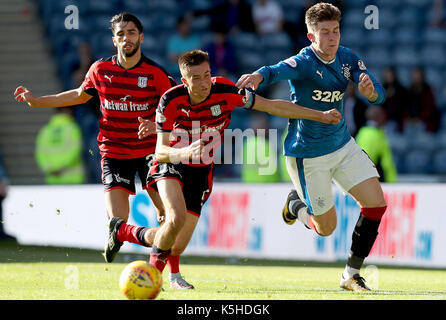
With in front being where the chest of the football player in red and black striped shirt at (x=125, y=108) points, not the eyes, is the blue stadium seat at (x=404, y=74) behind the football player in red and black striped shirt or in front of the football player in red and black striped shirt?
behind

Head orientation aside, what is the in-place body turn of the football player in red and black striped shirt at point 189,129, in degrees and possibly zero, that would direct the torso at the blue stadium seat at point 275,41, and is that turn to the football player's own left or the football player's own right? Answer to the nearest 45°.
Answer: approximately 180°

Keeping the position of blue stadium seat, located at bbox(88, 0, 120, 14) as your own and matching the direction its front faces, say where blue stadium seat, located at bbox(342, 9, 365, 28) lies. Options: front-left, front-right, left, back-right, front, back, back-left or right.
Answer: left

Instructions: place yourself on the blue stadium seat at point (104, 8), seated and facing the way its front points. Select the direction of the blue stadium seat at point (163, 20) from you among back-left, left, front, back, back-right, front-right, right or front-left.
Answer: left

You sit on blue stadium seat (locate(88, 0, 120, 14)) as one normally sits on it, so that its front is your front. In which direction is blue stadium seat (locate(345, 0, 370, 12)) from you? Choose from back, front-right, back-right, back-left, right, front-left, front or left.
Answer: left

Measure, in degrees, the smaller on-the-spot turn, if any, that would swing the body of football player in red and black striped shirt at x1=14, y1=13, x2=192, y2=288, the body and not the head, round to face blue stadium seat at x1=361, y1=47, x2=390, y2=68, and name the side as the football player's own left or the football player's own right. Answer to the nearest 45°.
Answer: approximately 135° to the football player's own left

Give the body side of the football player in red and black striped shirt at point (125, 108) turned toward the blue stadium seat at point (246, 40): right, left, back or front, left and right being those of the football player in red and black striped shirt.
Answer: back

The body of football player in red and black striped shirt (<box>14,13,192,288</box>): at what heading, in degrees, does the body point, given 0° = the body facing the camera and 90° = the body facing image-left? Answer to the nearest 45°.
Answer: approximately 0°

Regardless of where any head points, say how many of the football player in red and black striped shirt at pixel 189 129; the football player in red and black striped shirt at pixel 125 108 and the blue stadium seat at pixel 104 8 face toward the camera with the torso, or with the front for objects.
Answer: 3
